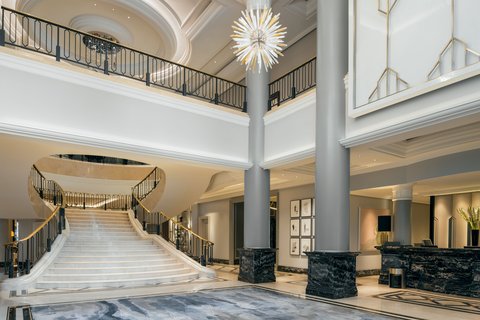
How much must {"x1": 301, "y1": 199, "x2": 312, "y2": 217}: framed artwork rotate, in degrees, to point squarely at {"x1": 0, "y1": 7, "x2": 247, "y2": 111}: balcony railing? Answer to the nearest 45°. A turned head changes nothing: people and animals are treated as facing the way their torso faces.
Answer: approximately 45° to its right

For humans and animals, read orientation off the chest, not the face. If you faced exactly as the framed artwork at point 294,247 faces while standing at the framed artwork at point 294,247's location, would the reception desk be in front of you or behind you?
in front

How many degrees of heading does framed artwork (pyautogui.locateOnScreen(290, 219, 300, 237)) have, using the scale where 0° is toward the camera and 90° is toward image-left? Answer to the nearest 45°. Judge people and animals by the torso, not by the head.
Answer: approximately 0°

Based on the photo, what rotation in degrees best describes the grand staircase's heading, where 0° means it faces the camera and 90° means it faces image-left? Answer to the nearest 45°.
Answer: approximately 0°
